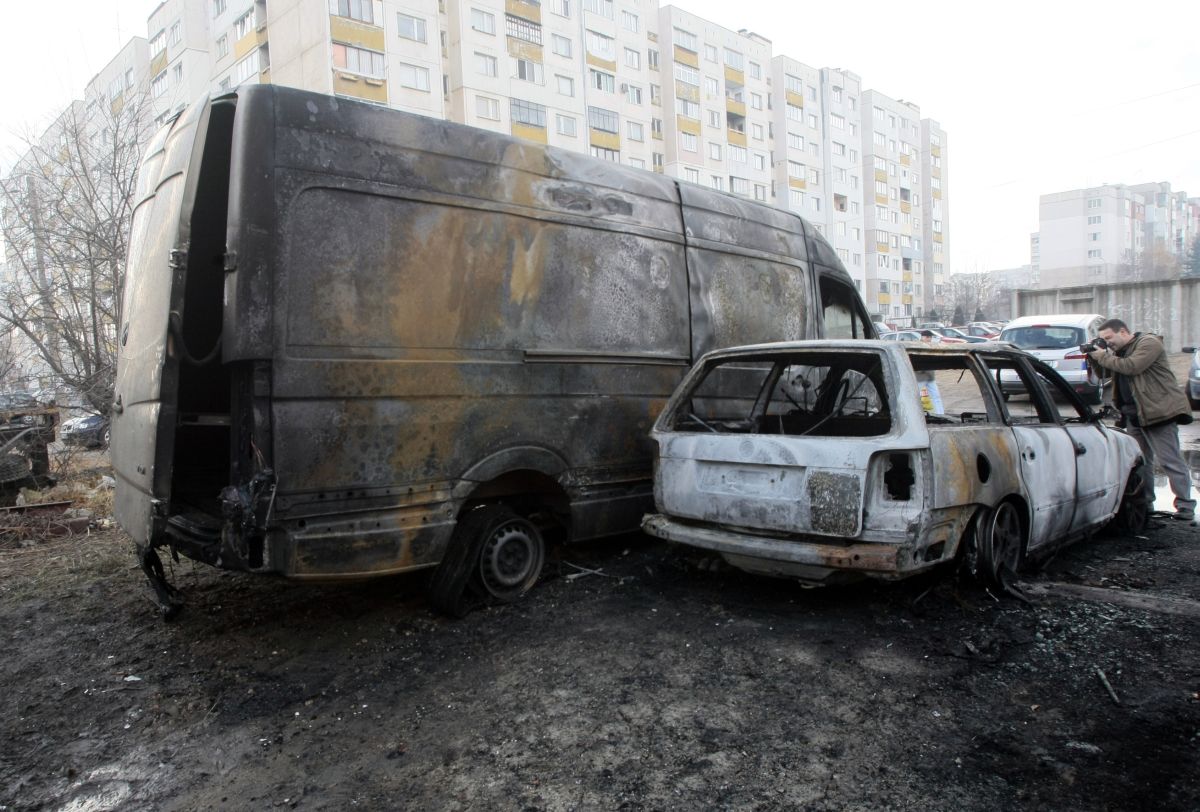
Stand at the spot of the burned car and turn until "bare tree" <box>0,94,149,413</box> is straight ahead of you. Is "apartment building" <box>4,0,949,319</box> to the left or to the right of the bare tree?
right

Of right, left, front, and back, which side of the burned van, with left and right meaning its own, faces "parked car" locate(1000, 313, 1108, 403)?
front

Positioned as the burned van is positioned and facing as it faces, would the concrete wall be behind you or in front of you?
in front

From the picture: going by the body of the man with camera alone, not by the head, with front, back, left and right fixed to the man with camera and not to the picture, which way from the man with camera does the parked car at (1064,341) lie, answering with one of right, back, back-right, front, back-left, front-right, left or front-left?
right

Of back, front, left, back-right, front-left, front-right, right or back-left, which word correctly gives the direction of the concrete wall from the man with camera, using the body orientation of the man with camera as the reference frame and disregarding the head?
right

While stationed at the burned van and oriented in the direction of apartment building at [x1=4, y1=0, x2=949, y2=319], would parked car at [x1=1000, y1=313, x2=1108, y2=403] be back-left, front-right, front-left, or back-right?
front-right

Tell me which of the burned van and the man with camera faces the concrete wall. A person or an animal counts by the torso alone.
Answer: the burned van

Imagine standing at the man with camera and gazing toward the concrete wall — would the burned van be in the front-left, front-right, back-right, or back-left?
back-left

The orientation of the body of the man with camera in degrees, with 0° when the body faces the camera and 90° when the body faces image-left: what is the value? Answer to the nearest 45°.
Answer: approximately 90°

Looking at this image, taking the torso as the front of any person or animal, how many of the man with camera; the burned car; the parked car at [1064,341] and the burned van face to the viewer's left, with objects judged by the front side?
1

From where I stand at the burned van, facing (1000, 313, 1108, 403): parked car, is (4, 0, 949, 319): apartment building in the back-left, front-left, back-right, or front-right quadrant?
front-left

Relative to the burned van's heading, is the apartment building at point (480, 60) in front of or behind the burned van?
in front

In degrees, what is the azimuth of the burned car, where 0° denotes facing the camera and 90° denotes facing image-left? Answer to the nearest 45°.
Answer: approximately 225°
